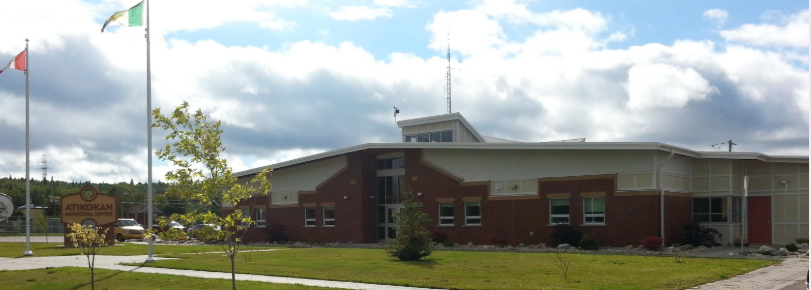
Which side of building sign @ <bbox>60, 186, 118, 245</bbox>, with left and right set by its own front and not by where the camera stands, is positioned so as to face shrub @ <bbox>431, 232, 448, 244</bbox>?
left

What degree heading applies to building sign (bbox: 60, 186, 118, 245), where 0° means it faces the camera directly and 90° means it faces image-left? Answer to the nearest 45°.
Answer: approximately 0°

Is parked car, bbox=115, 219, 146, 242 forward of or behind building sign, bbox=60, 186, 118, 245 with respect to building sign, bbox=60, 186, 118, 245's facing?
behind

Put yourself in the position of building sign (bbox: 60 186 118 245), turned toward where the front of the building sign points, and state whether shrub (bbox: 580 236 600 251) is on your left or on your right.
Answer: on your left

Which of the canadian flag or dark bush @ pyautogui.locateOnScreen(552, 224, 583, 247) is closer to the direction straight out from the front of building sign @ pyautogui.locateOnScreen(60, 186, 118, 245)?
the canadian flag

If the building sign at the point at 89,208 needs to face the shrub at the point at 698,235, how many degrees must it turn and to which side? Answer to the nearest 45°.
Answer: approximately 45° to its left

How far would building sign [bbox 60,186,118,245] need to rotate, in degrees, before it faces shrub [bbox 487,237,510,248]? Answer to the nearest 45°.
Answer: approximately 45° to its left
